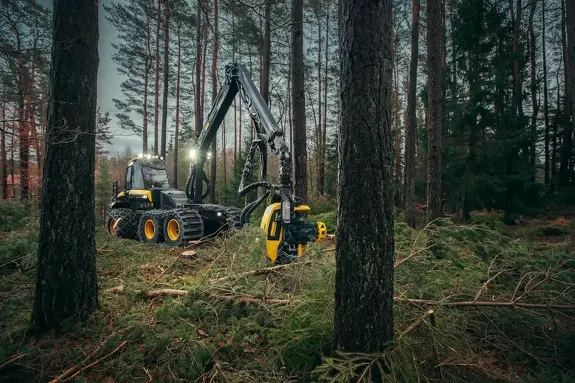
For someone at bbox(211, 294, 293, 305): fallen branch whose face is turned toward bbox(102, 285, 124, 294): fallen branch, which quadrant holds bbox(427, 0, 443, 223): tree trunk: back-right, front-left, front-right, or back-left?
back-right

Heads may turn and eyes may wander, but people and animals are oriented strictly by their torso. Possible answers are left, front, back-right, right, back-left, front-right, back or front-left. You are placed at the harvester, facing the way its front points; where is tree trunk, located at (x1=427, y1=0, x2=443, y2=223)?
front-left

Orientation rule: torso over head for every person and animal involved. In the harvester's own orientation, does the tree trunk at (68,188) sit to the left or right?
on its right

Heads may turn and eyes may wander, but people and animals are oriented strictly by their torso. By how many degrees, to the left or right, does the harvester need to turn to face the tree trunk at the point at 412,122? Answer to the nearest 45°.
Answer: approximately 90° to its left

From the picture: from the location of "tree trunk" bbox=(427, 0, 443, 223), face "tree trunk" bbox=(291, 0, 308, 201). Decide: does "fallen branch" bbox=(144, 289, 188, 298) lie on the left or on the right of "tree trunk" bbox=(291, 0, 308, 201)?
left

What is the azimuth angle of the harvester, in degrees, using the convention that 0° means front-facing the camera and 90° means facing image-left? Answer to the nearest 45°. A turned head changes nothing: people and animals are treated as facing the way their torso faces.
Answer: approximately 315°

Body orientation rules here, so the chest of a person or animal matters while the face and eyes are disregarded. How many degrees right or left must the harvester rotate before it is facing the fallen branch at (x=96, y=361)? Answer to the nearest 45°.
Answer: approximately 45° to its right

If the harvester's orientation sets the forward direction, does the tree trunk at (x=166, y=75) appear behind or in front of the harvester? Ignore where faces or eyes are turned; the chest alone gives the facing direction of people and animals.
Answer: behind

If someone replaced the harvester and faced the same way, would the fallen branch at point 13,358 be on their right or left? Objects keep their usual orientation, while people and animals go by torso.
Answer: on their right

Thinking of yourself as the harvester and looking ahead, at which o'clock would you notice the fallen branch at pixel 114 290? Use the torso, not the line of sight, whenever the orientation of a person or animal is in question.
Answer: The fallen branch is roughly at 2 o'clock from the harvester.

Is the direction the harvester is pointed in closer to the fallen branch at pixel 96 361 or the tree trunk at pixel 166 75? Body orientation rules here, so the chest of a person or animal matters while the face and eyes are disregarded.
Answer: the fallen branch

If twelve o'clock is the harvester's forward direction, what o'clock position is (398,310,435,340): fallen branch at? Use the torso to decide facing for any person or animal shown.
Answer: The fallen branch is roughly at 1 o'clock from the harvester.

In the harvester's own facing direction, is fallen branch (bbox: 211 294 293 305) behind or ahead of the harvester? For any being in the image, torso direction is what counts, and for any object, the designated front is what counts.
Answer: ahead
